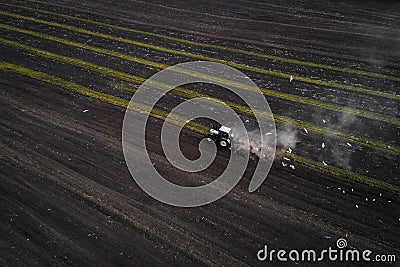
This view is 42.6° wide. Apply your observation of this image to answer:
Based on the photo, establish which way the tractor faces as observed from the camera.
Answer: facing away from the viewer and to the left of the viewer
